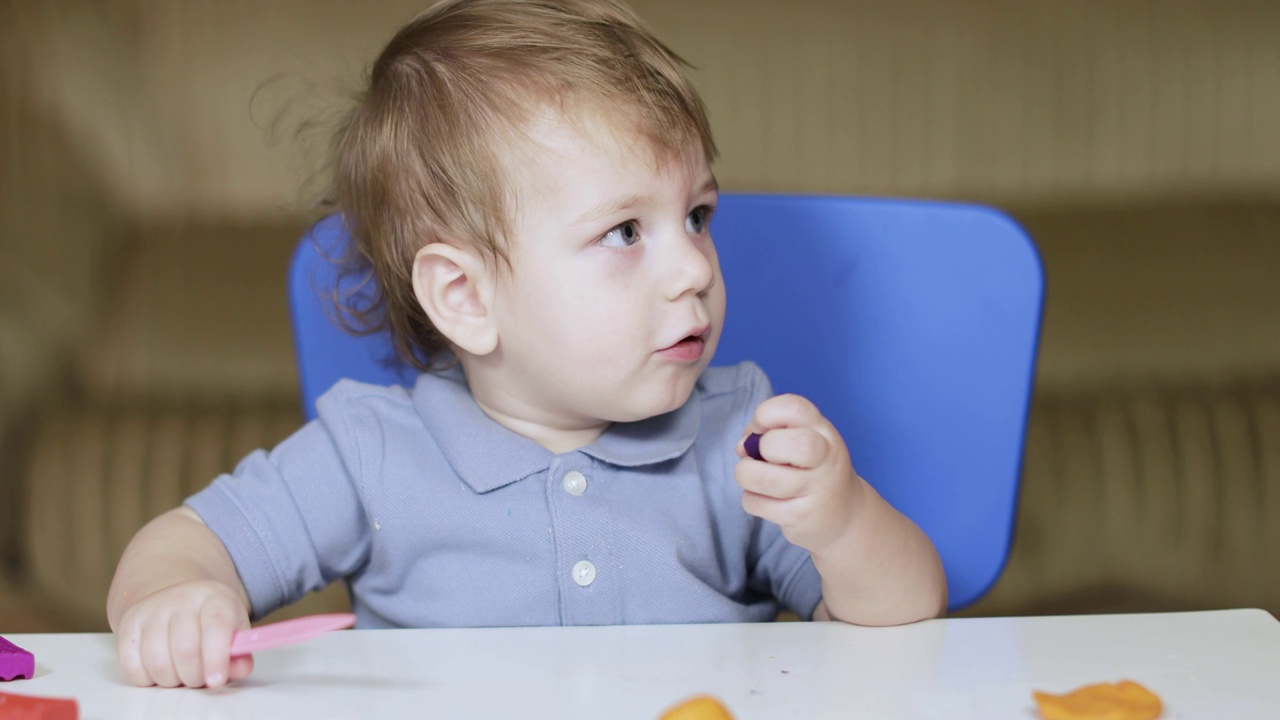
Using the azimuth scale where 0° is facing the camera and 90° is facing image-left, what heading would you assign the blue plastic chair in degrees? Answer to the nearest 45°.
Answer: approximately 0°
